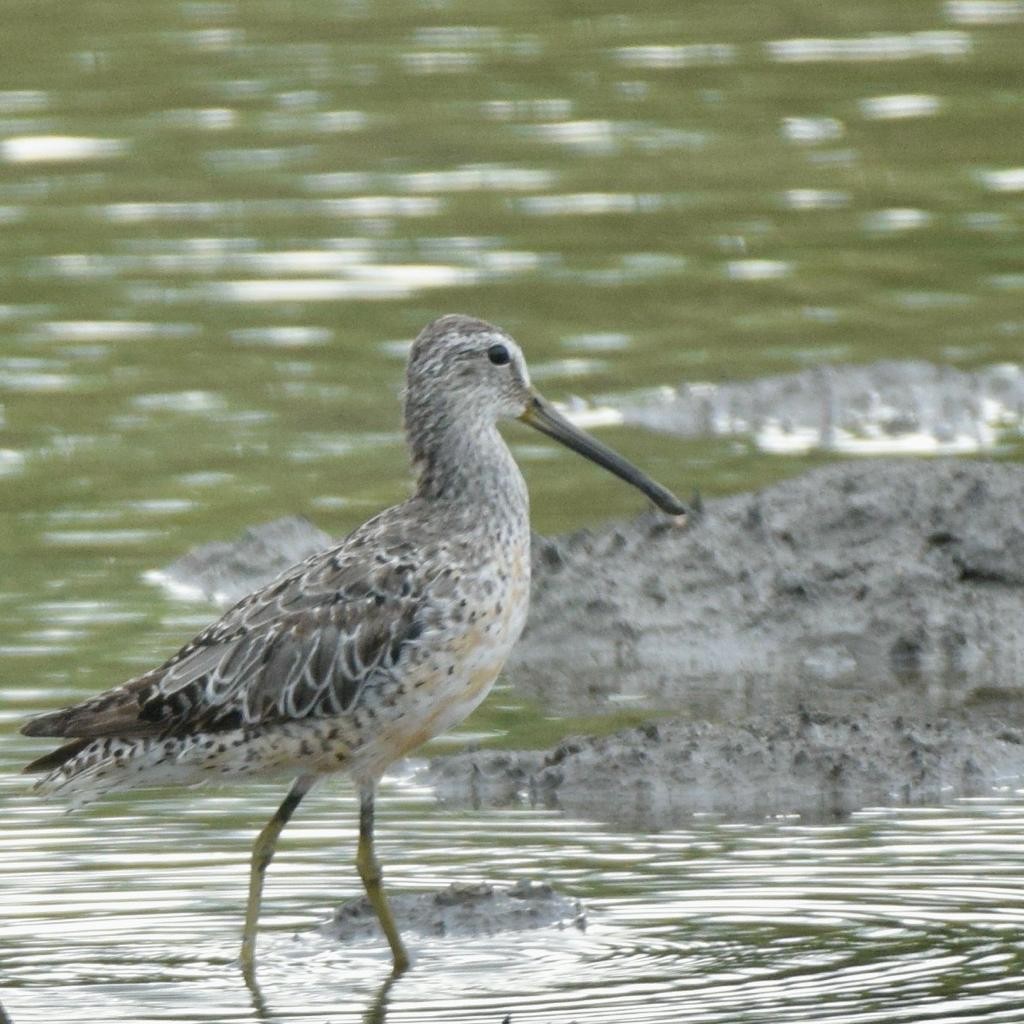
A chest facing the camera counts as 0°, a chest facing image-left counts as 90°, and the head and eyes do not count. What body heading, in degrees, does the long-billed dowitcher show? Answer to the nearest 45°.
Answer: approximately 270°
